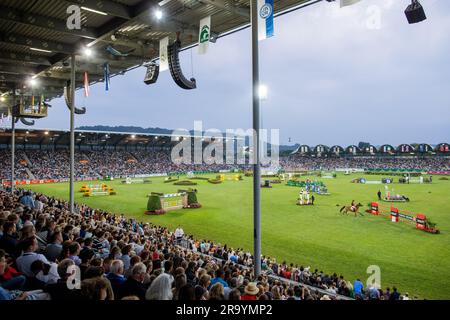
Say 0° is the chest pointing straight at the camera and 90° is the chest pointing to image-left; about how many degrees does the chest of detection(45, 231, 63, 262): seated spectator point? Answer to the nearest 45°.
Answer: approximately 225°

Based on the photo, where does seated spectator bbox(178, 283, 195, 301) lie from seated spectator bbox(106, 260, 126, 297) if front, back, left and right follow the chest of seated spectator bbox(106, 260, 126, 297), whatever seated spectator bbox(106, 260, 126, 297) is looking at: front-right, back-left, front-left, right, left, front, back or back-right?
right

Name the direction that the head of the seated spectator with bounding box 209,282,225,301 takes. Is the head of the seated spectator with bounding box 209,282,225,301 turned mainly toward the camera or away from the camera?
away from the camera

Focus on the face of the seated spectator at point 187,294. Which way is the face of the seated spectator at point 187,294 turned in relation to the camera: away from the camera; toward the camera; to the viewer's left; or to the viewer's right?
away from the camera

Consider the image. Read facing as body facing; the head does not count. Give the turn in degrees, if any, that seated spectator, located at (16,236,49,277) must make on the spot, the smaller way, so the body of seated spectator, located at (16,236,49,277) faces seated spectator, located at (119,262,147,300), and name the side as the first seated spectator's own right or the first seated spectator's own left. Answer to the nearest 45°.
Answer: approximately 90° to the first seated spectator's own right

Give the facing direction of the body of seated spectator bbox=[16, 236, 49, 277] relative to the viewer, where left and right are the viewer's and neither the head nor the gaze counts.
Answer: facing away from the viewer and to the right of the viewer

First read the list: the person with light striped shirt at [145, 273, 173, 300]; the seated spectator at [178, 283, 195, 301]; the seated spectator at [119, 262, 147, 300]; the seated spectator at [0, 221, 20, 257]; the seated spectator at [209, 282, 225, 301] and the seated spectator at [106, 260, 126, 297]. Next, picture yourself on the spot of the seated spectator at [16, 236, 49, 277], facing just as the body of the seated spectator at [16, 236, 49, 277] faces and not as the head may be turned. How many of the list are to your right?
5

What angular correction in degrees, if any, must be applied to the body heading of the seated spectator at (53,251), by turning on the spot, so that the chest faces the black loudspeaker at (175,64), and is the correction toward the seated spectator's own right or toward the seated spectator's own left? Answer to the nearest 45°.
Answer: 0° — they already face it
